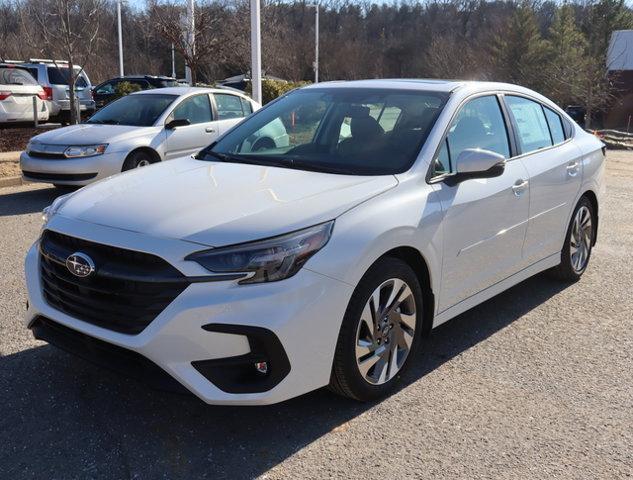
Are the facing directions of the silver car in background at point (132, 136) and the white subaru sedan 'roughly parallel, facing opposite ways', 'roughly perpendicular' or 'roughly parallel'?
roughly parallel

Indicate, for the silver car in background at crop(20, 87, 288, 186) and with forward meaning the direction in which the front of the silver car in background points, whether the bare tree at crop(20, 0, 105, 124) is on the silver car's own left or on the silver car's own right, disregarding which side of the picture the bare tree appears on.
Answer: on the silver car's own right

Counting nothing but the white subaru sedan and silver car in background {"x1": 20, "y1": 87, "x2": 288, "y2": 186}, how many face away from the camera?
0

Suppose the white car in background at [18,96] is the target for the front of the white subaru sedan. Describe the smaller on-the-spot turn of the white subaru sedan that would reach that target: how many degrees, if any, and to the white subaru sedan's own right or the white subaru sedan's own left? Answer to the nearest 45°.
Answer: approximately 90° to the white subaru sedan's own right

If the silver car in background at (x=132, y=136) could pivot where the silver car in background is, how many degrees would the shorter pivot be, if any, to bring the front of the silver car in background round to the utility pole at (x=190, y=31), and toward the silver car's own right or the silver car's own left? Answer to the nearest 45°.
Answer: approximately 135° to the silver car's own right

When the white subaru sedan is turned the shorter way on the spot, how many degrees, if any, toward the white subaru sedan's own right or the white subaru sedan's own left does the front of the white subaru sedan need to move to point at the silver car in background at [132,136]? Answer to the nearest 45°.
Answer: approximately 135° to the white subaru sedan's own right

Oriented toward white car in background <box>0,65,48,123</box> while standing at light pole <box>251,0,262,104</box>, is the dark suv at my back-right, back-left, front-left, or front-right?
front-right

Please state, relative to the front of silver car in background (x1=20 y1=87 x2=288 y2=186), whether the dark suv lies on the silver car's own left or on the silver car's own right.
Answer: on the silver car's own right

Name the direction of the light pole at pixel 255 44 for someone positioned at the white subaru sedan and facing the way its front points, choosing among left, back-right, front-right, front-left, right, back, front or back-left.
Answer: back-right

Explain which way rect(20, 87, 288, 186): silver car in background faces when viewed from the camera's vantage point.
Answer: facing the viewer and to the left of the viewer
